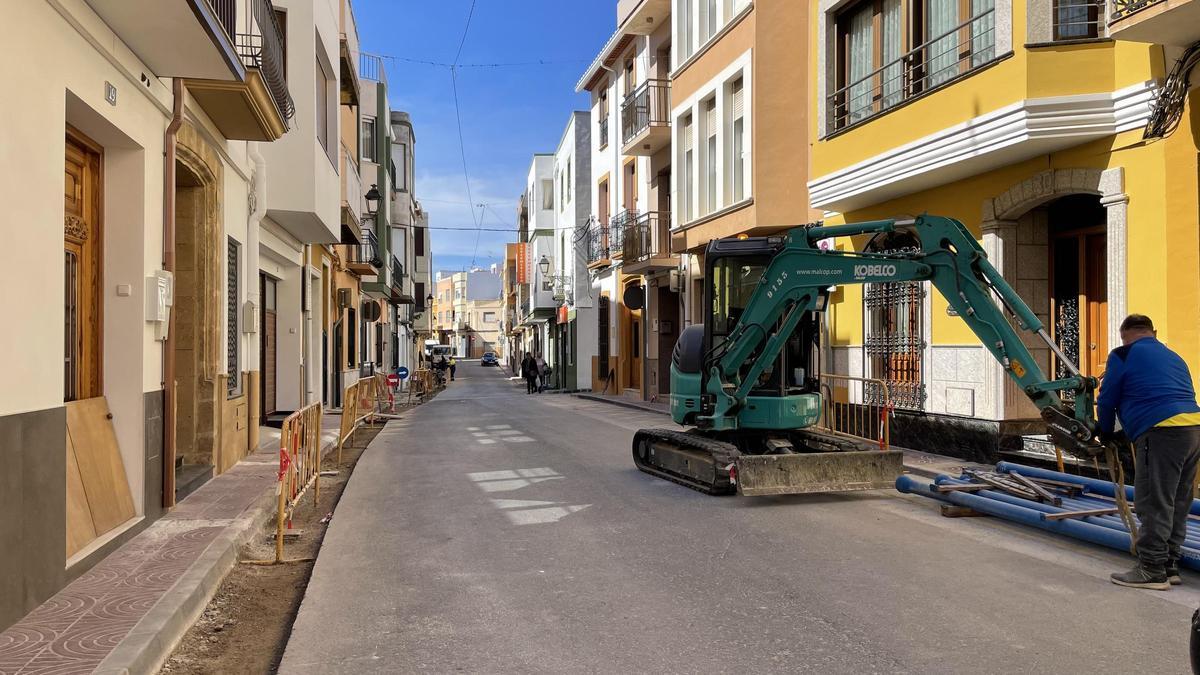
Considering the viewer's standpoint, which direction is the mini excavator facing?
facing the viewer and to the right of the viewer

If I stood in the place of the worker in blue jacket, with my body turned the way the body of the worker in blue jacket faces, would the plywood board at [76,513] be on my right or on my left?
on my left

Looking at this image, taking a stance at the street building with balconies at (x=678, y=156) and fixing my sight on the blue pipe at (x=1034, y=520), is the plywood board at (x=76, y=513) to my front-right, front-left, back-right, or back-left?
front-right

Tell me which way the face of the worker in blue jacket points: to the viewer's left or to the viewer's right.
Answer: to the viewer's left

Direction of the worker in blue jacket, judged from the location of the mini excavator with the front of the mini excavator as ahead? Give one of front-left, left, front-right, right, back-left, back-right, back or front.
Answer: front

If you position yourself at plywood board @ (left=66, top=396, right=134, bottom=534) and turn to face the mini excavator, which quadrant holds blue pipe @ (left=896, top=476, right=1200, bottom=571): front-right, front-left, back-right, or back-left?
front-right

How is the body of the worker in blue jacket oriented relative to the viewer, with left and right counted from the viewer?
facing away from the viewer and to the left of the viewer

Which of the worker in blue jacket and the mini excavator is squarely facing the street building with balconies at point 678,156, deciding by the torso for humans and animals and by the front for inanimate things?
the worker in blue jacket
